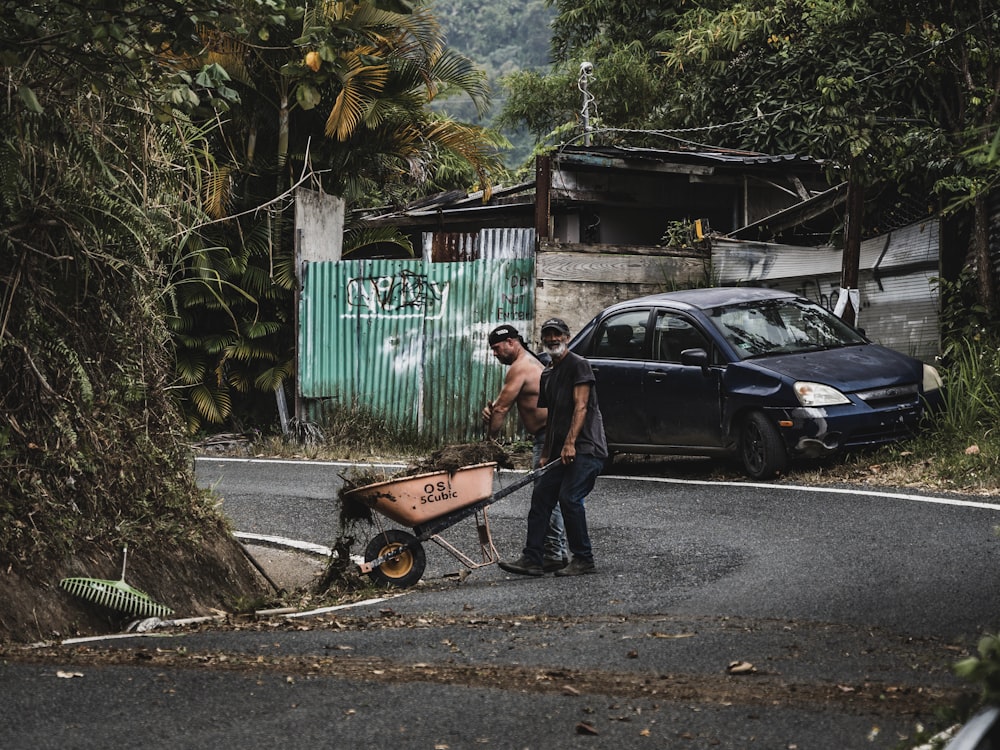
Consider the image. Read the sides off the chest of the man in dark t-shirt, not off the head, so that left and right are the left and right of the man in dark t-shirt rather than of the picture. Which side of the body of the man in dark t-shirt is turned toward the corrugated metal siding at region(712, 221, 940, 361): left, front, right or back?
back

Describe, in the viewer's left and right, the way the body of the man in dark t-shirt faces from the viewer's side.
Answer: facing the viewer and to the left of the viewer

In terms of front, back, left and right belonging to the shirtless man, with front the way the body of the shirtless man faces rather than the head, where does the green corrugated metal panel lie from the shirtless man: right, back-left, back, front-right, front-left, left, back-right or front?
right

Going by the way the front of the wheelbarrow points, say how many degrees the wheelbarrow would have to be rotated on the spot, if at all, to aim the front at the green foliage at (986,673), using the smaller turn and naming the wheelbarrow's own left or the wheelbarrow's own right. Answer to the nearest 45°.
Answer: approximately 90° to the wheelbarrow's own left

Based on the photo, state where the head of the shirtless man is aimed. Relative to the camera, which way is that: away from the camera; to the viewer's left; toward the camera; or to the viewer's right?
to the viewer's left

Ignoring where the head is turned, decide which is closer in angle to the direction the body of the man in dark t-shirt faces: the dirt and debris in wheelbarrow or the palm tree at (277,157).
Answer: the dirt and debris in wheelbarrow

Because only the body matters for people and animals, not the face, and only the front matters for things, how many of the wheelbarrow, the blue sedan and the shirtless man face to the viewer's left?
2

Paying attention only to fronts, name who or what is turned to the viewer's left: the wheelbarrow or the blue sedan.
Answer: the wheelbarrow

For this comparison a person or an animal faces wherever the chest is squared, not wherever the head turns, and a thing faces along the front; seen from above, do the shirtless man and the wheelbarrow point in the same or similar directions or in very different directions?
same or similar directions

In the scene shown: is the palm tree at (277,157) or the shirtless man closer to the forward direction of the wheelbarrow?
the palm tree

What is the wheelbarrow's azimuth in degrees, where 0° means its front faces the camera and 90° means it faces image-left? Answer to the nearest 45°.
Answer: approximately 90°

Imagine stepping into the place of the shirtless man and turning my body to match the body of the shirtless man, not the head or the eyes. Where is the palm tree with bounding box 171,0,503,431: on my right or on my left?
on my right

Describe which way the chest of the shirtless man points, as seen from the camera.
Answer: to the viewer's left

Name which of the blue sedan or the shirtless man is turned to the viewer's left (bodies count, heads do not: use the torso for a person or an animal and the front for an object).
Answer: the shirtless man
